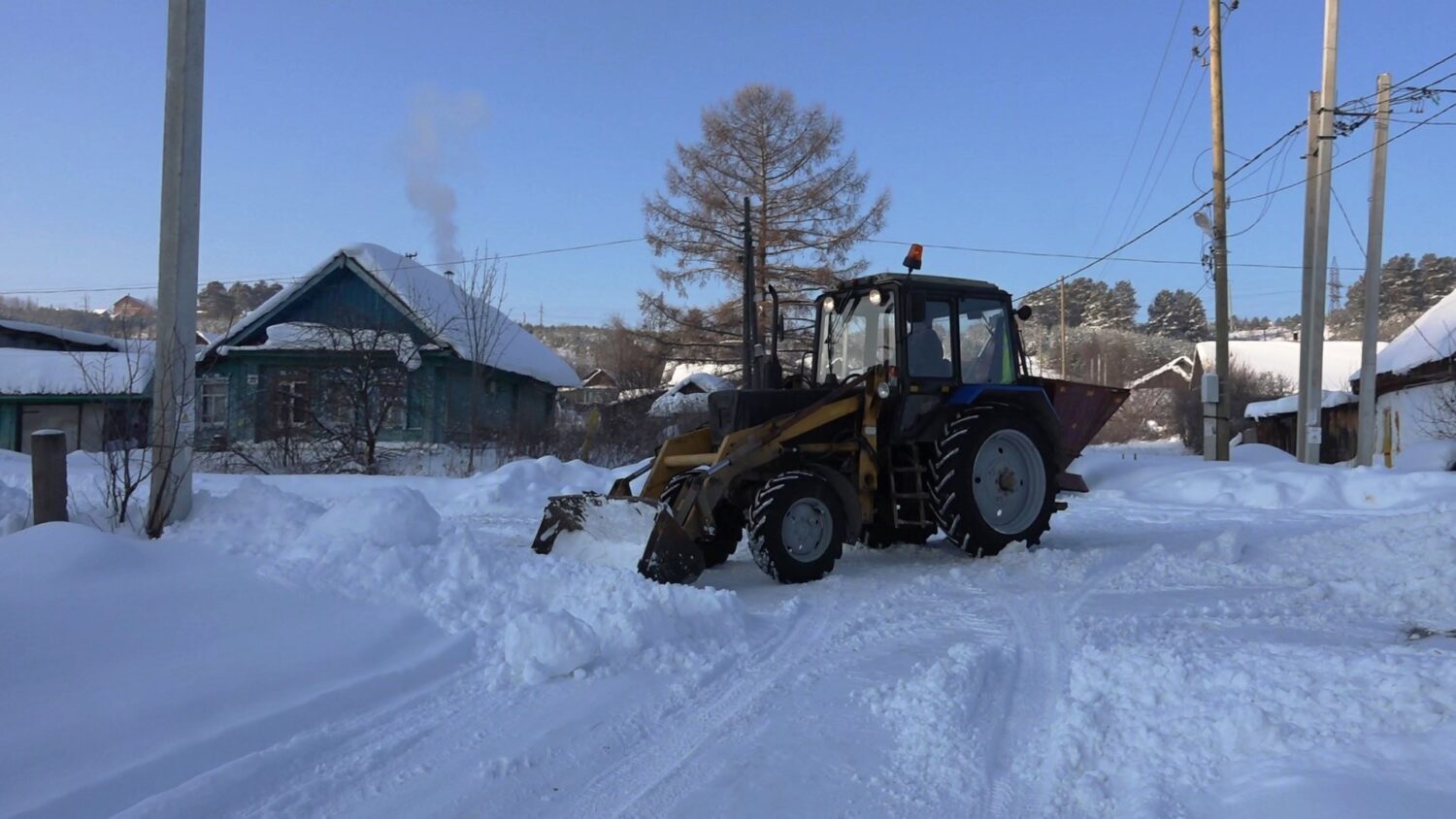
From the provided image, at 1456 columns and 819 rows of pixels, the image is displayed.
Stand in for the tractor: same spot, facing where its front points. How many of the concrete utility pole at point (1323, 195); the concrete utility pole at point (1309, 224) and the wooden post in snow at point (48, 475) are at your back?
2

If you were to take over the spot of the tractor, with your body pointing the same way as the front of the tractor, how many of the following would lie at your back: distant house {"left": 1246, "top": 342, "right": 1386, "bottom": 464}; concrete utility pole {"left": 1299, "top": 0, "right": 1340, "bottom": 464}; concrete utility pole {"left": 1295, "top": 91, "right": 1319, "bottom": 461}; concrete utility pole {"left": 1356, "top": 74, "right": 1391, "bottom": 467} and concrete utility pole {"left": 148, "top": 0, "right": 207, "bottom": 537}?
4

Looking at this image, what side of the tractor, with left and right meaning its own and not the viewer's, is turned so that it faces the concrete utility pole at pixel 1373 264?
back

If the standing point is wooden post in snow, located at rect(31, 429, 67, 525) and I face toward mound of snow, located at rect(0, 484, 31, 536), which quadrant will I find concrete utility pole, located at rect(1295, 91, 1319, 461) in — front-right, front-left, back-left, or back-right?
back-right

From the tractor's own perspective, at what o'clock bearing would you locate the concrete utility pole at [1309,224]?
The concrete utility pole is roughly at 6 o'clock from the tractor.

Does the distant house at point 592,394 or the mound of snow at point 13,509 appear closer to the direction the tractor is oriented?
the mound of snow

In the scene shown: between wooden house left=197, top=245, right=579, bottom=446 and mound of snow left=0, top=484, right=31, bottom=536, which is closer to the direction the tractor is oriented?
the mound of snow

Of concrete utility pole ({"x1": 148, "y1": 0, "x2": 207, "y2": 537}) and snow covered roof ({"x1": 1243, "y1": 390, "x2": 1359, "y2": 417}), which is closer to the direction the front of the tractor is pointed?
the concrete utility pole

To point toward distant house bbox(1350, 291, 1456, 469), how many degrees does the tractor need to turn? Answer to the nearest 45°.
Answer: approximately 180°

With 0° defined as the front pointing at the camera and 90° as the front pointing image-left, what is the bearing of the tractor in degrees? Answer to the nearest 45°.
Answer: approximately 45°

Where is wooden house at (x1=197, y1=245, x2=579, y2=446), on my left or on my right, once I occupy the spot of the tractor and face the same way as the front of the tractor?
on my right

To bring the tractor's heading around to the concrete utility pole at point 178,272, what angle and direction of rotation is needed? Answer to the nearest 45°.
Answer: approximately 45° to its right

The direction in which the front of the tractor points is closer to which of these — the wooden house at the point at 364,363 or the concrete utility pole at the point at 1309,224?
the wooden house
